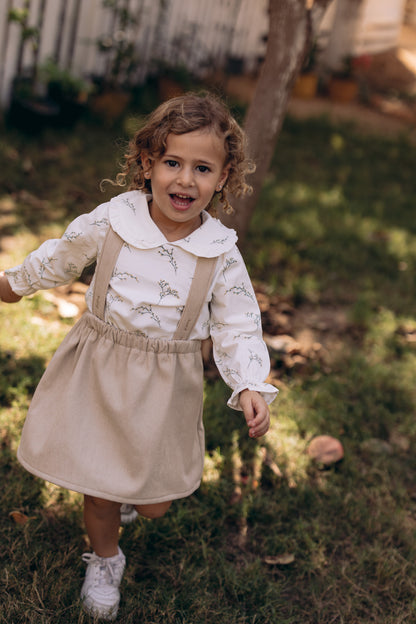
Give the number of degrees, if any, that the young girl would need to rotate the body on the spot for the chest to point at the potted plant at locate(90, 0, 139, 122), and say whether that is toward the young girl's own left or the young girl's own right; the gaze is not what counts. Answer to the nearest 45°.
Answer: approximately 180°

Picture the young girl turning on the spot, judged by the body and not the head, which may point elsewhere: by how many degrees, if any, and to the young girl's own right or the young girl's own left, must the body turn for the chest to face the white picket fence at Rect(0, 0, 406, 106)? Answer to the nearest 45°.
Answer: approximately 180°

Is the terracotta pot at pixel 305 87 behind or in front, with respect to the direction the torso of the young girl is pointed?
behind

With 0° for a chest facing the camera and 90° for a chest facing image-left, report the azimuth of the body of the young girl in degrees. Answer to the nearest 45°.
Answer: approximately 0°

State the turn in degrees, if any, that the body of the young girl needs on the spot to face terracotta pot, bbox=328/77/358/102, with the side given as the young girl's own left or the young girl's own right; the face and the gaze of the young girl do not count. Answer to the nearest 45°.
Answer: approximately 180°
